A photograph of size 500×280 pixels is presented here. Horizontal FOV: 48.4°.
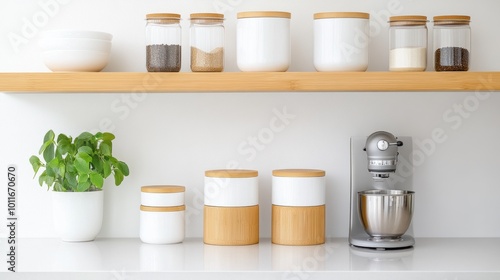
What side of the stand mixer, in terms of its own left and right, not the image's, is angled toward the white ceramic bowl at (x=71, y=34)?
right

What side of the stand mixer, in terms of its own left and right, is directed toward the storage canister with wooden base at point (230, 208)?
right

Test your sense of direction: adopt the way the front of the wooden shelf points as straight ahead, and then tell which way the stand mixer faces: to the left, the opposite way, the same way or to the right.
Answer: the same way

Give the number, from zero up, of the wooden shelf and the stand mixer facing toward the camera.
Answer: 2

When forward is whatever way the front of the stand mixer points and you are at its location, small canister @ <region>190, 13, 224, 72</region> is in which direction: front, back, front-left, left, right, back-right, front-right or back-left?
right

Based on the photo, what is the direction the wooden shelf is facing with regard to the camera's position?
facing the viewer
